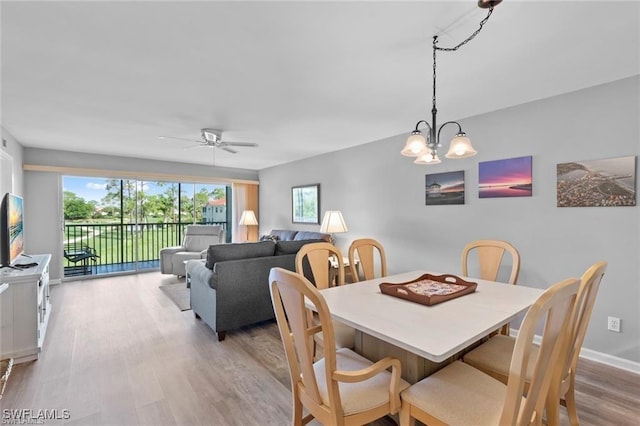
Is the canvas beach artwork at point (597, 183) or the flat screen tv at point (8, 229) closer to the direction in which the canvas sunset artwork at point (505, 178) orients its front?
the flat screen tv

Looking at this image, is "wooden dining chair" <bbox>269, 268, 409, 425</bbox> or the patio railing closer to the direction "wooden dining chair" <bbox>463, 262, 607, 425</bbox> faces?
the patio railing

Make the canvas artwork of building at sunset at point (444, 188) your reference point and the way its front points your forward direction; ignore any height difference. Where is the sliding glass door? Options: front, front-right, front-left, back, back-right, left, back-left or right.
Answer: front-right

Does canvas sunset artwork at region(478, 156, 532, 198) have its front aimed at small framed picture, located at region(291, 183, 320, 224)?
no

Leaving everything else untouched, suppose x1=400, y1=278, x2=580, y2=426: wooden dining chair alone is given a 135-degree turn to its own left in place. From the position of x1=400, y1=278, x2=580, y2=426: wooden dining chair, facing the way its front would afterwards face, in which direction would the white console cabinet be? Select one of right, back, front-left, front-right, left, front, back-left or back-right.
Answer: right

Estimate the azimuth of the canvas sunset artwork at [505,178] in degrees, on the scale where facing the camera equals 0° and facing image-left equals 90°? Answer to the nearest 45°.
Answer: approximately 45°

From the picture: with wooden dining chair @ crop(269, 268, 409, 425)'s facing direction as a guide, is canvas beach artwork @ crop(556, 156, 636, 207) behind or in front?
in front

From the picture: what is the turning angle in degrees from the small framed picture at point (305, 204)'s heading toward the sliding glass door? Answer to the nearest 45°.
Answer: approximately 45° to its right

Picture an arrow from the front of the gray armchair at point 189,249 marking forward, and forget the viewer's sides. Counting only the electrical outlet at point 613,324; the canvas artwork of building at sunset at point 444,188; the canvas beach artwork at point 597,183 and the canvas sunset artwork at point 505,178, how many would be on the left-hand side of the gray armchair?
4

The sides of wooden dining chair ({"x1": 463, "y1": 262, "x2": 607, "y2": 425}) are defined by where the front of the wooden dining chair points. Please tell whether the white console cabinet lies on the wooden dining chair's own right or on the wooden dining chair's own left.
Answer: on the wooden dining chair's own left

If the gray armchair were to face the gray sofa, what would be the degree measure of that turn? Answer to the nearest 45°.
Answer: approximately 45° to its left

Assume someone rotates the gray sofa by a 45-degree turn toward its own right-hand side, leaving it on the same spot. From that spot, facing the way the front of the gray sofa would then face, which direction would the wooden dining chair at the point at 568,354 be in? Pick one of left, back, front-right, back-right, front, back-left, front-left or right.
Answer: back-right

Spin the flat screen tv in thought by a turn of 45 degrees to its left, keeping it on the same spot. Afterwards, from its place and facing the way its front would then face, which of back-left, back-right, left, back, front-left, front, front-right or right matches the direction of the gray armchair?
front

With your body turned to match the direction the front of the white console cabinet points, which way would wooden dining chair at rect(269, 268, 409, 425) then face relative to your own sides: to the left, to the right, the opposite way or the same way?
the same way

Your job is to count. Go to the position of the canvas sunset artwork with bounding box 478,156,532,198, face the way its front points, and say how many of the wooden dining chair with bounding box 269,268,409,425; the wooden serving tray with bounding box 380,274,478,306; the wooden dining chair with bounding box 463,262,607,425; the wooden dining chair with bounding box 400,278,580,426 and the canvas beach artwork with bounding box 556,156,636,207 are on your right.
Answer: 0

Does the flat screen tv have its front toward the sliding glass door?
no

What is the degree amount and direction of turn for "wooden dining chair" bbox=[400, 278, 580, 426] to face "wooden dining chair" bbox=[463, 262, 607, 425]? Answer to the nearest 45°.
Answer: approximately 90° to its right

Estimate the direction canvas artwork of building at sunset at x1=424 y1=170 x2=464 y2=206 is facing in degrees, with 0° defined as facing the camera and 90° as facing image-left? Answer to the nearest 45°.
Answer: approximately 45°

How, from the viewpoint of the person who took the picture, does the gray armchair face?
facing the viewer and to the left of the viewer

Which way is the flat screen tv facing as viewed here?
to the viewer's right

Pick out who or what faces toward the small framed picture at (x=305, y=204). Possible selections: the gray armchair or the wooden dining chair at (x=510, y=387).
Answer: the wooden dining chair

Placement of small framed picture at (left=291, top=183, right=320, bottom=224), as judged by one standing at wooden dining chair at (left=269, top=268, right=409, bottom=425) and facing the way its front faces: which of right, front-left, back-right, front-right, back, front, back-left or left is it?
front-left

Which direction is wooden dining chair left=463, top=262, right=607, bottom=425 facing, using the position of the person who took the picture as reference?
facing away from the viewer and to the left of the viewer
